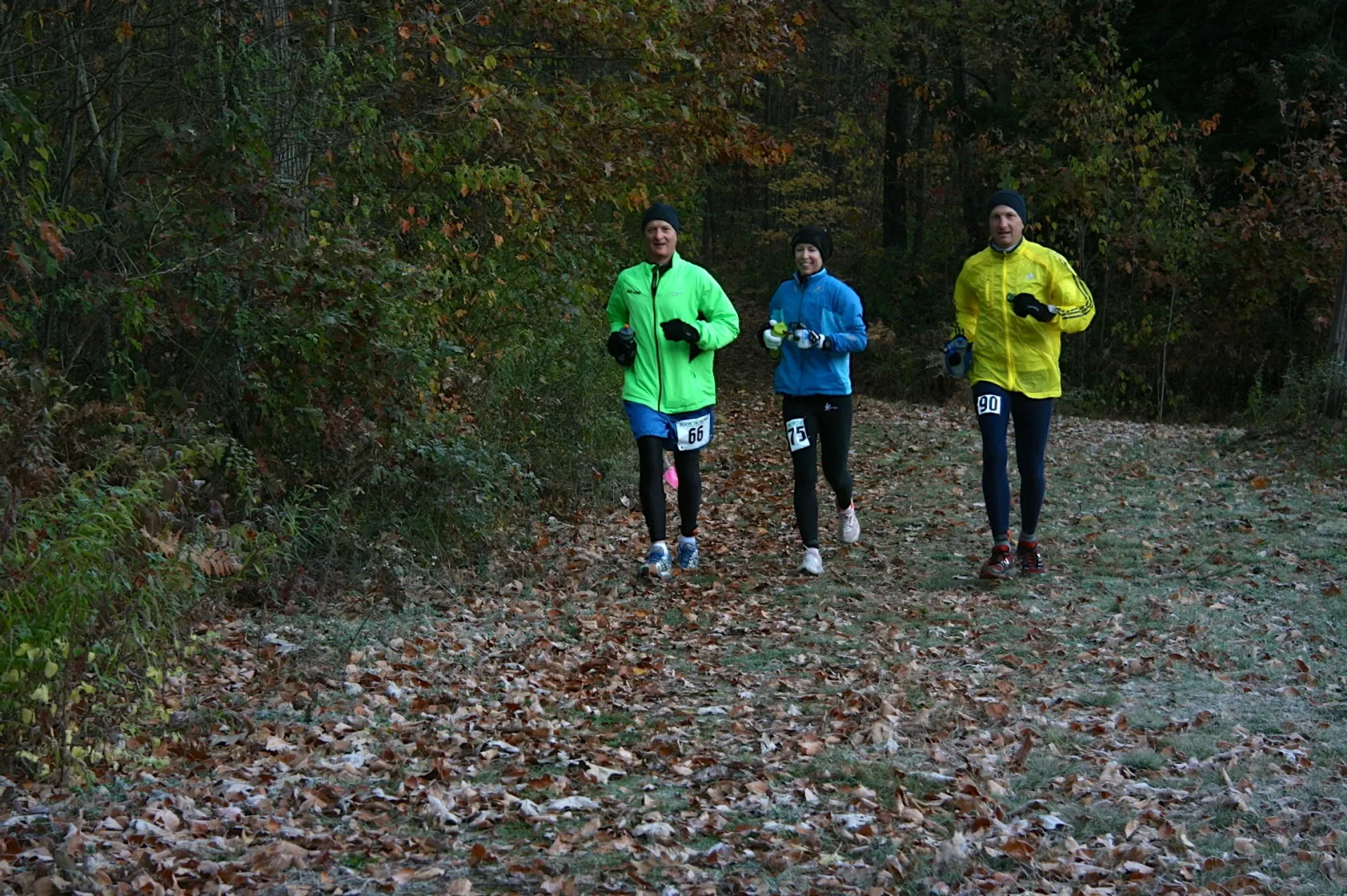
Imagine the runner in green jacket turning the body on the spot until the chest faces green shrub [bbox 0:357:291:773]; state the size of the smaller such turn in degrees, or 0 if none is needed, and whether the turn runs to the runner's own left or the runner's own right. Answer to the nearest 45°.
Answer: approximately 45° to the runner's own right

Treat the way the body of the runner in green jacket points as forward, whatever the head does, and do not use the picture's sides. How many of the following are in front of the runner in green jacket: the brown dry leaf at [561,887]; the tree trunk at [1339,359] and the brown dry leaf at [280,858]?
2

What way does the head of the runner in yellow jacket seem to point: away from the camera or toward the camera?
toward the camera

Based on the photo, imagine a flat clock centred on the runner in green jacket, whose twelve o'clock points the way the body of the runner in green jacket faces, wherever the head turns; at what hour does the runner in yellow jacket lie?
The runner in yellow jacket is roughly at 9 o'clock from the runner in green jacket.

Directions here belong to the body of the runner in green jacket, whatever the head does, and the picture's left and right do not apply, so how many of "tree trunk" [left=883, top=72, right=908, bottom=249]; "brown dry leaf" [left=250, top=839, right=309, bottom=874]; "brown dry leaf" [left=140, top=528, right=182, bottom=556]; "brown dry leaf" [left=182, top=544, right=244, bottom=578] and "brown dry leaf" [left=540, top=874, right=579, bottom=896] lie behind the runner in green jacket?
1

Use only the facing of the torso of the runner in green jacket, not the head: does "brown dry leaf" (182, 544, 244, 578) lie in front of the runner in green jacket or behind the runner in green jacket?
in front

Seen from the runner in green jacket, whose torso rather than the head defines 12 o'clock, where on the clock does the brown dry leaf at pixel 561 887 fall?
The brown dry leaf is roughly at 12 o'clock from the runner in green jacket.

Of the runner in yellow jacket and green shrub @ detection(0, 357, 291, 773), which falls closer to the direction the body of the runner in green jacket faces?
the green shrub

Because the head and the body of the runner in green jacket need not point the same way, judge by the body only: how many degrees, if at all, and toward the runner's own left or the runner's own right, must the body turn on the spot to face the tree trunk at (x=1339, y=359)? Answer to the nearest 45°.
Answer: approximately 135° to the runner's own left

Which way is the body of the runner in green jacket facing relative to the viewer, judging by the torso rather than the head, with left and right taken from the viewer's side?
facing the viewer

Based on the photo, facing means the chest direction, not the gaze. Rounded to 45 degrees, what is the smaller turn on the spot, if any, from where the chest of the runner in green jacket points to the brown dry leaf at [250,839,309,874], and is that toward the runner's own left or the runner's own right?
0° — they already face it

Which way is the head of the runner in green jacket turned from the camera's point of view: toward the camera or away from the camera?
toward the camera

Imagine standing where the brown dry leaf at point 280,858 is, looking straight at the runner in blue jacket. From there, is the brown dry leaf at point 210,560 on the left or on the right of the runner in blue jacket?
left

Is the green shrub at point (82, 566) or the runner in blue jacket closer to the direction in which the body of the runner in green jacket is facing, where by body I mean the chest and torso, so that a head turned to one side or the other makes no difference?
the green shrub
